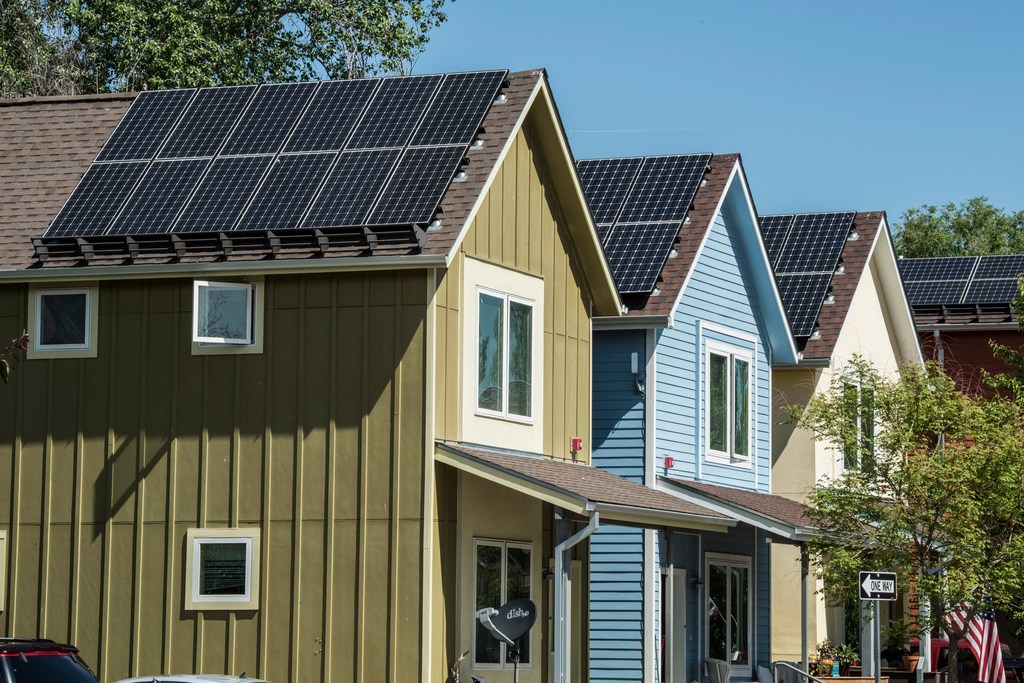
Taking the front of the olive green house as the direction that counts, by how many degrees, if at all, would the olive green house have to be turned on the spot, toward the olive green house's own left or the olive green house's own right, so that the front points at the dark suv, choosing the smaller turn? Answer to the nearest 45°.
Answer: approximately 45° to the olive green house's own right

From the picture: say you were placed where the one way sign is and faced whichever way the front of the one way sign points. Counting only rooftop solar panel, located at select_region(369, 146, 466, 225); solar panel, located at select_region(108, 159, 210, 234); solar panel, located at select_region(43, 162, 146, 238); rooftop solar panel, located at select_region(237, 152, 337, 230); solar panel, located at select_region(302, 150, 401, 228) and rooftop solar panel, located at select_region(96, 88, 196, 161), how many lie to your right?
6

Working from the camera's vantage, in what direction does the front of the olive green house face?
facing the viewer and to the right of the viewer

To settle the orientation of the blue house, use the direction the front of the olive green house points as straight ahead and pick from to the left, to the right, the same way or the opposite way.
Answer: the same way

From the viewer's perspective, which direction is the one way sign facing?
toward the camera

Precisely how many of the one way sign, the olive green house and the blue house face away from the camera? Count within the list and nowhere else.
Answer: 0

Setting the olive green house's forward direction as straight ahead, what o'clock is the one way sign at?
The one way sign is roughly at 11 o'clock from the olive green house.

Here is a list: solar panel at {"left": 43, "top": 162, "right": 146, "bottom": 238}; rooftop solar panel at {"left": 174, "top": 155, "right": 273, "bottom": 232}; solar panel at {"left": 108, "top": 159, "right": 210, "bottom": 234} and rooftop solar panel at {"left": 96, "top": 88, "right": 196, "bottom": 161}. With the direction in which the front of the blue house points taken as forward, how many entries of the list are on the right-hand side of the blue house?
4

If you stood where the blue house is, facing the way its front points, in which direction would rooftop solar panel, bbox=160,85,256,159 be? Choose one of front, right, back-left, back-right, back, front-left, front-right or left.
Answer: right

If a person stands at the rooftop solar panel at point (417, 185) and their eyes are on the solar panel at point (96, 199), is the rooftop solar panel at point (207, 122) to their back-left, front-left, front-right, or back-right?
front-right

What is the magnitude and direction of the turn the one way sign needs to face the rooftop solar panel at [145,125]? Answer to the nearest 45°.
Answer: approximately 90° to its right

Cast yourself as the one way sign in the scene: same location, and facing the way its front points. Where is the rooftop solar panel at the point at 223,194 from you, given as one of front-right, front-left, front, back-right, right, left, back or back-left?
right

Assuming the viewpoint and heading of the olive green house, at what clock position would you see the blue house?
The blue house is roughly at 9 o'clock from the olive green house.

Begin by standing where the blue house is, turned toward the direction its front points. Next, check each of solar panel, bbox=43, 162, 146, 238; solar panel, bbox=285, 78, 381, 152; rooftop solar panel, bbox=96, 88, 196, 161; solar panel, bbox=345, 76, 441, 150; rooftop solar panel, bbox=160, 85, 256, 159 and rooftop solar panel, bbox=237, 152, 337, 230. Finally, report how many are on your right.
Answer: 6
